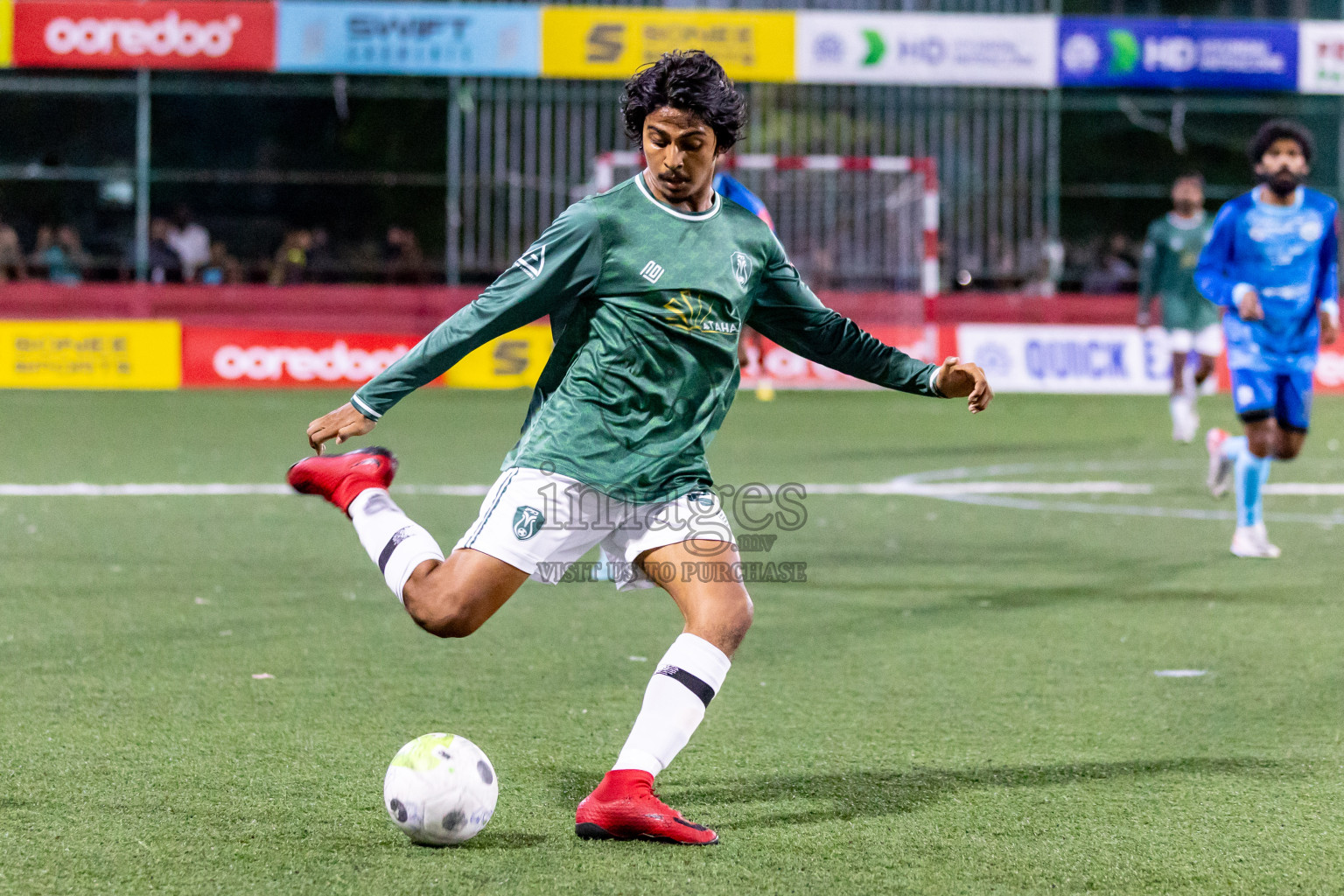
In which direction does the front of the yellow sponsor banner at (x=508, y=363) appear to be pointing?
toward the camera

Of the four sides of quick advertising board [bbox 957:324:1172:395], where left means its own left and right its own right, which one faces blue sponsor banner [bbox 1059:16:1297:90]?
back

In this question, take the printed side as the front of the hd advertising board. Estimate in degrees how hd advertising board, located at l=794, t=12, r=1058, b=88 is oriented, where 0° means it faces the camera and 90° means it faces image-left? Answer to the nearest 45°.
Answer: approximately 0°

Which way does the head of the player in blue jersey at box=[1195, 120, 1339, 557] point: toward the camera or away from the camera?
toward the camera

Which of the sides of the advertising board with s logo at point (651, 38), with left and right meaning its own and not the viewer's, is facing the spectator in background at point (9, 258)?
right

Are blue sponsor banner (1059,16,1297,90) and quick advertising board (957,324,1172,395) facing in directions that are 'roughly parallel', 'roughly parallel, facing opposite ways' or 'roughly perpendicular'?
roughly parallel

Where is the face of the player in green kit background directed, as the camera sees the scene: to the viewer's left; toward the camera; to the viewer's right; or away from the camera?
toward the camera

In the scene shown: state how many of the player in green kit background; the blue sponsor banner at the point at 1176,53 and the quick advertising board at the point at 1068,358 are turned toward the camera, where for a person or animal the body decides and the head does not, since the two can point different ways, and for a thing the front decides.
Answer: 3

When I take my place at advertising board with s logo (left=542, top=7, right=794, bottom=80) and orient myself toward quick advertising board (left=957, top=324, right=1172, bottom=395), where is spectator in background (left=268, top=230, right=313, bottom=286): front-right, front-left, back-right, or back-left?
back-right

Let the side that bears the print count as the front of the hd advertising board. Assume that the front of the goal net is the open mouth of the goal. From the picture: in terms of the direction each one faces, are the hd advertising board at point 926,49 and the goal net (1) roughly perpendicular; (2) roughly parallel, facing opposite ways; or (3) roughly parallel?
roughly parallel

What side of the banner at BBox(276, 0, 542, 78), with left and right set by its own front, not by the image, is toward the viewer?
front

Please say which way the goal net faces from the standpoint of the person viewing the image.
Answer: facing the viewer
